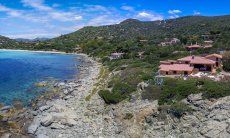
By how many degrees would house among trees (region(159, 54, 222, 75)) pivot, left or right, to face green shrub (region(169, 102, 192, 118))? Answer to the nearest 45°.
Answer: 0° — it already faces it

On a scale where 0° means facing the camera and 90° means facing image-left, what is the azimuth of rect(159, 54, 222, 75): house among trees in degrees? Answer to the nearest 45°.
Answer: approximately 0°
